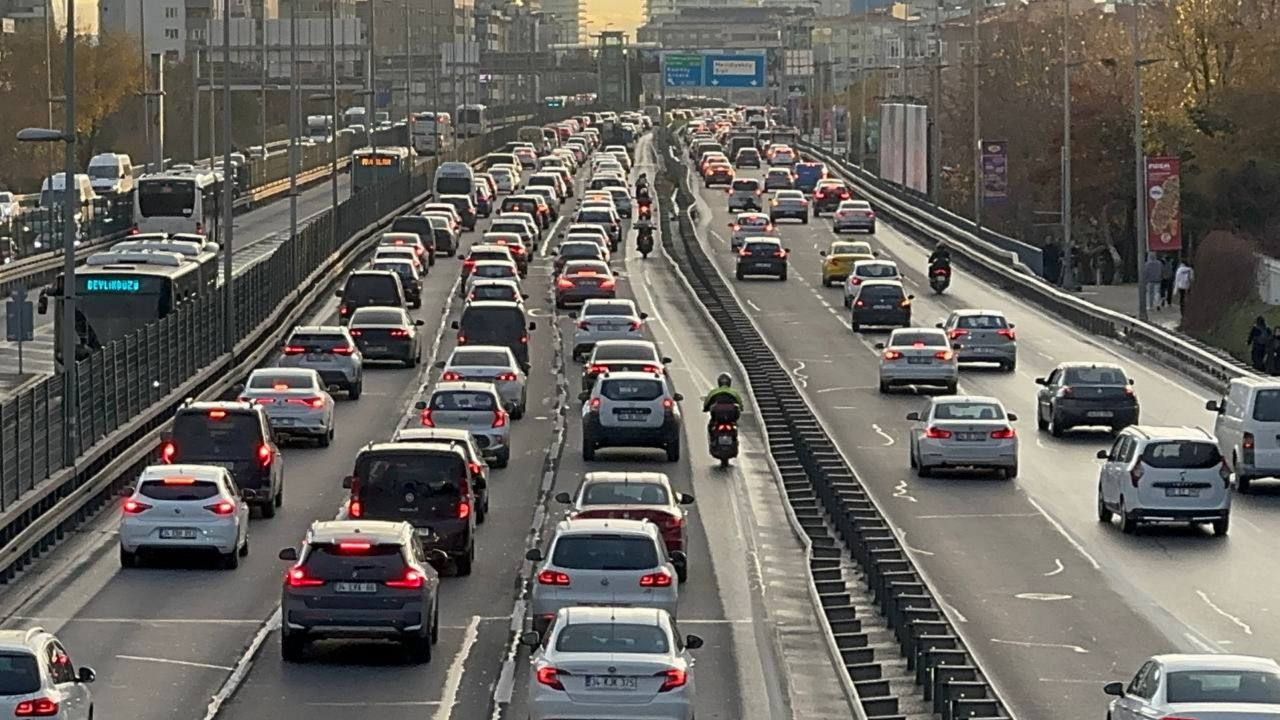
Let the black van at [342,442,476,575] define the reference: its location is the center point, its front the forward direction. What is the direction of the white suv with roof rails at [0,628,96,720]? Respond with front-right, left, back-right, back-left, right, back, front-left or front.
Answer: back

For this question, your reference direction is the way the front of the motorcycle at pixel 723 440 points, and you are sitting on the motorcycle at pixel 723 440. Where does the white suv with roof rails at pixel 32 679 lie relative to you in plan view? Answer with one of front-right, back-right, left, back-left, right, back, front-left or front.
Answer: back

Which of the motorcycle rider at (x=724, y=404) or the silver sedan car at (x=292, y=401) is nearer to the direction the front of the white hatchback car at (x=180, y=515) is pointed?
the silver sedan car

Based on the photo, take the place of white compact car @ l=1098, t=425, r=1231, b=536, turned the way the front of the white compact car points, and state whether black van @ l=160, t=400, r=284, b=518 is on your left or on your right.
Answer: on your left

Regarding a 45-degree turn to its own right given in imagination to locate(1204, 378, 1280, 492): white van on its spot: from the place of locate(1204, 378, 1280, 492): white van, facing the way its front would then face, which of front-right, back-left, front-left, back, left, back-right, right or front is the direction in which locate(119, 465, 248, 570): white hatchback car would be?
back-left

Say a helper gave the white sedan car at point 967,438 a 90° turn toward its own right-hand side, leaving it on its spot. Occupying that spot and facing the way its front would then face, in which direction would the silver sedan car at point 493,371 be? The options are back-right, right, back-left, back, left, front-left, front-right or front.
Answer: back-left

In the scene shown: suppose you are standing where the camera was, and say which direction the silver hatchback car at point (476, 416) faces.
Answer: facing away from the viewer

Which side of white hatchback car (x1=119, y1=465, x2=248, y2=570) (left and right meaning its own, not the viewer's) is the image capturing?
back

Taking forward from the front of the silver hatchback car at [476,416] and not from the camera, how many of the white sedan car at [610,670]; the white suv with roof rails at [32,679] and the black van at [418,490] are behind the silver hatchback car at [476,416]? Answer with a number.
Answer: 3

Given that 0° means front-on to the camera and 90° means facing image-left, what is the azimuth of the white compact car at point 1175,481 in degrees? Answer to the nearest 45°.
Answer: approximately 135°

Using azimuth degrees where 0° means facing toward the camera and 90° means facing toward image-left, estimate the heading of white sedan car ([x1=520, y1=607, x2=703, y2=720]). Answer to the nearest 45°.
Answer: approximately 180°

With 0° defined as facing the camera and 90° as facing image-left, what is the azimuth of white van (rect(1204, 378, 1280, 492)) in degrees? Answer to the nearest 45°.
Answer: approximately 135°

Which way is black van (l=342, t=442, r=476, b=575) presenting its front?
away from the camera

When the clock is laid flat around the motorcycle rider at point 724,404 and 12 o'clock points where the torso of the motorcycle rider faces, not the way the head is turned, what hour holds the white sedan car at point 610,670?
The white sedan car is roughly at 6 o'clock from the motorcycle rider.

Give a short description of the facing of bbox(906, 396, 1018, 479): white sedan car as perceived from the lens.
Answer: facing away from the viewer

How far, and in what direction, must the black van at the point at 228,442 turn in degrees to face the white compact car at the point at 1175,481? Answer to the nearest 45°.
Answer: approximately 90° to its right

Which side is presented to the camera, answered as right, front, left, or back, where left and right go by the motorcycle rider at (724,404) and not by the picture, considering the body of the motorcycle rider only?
back

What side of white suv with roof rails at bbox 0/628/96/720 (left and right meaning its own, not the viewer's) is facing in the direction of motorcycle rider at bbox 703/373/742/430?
front
